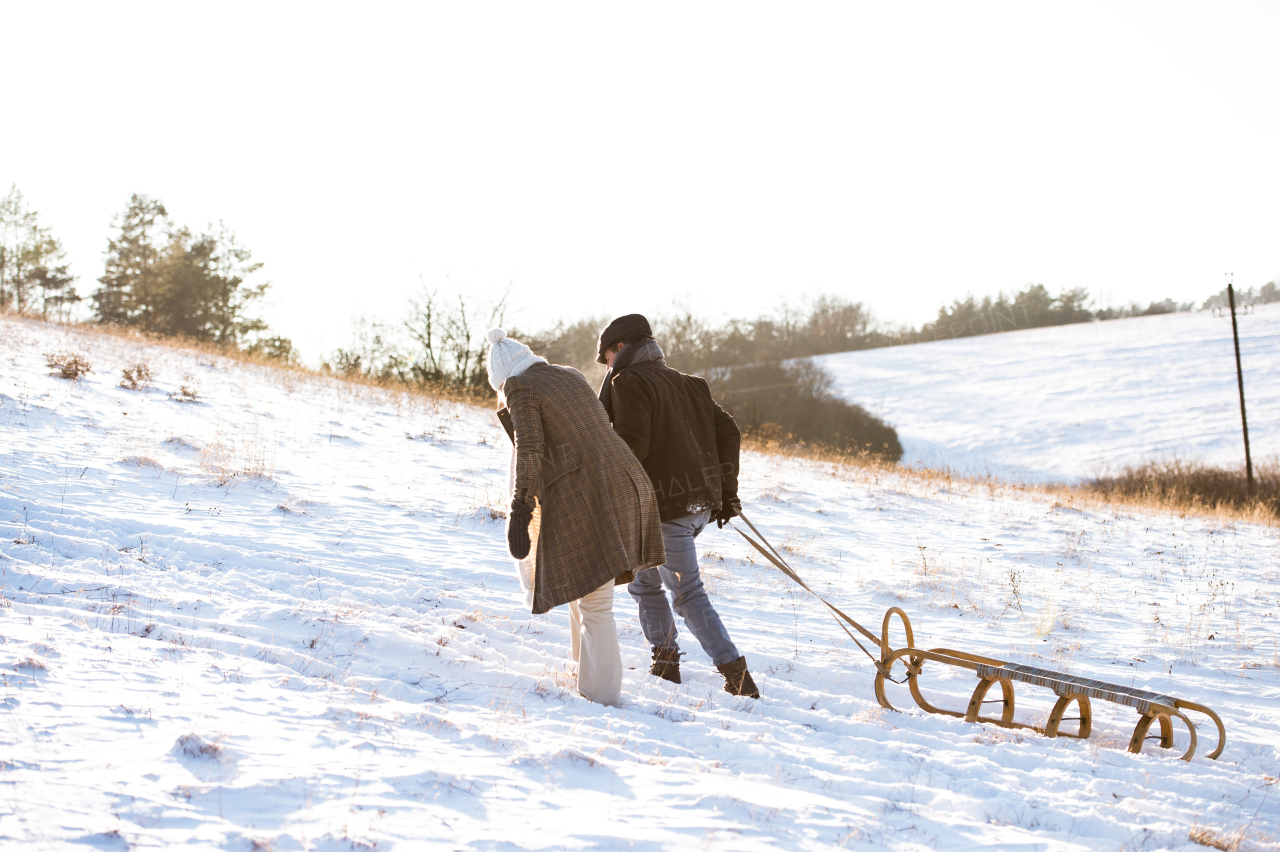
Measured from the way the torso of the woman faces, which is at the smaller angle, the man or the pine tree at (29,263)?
the pine tree

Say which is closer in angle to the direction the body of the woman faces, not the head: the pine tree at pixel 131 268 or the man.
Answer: the pine tree

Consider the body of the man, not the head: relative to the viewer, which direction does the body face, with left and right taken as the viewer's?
facing away from the viewer and to the left of the viewer

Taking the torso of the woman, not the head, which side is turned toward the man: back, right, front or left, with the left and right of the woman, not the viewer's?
right

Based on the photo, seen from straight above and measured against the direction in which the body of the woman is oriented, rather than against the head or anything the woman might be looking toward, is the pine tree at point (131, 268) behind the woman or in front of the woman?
in front

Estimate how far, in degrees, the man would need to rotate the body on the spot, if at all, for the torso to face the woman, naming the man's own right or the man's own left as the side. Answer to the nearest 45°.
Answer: approximately 90° to the man's own left

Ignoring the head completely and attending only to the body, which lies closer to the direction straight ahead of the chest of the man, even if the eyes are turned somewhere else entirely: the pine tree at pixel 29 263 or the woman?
the pine tree

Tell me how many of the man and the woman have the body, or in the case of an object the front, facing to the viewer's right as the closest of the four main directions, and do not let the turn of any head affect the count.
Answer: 0

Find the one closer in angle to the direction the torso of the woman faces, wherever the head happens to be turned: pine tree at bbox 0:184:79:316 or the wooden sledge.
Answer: the pine tree

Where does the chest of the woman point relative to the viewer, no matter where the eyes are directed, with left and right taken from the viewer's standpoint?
facing away from the viewer and to the left of the viewer

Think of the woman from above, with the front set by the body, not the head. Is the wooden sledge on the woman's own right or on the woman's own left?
on the woman's own right

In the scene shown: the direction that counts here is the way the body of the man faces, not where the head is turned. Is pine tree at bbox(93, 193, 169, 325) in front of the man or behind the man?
in front
